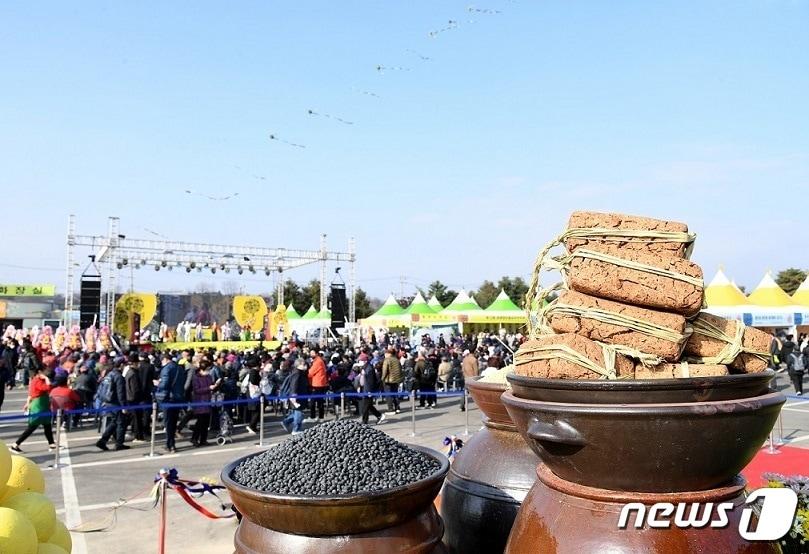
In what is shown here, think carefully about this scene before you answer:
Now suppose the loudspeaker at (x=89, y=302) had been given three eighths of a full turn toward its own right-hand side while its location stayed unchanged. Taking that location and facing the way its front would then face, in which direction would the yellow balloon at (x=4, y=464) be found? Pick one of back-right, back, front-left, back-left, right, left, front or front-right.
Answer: back-left

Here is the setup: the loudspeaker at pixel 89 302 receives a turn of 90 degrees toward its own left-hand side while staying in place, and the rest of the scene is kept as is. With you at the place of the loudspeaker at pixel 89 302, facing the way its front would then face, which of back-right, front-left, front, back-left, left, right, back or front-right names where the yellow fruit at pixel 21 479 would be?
right

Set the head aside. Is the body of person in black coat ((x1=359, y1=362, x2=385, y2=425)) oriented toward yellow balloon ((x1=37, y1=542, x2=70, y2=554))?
no

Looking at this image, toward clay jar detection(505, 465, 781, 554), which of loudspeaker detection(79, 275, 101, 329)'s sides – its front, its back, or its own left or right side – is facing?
front

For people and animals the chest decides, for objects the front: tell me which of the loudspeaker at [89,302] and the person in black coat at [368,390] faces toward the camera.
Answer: the loudspeaker

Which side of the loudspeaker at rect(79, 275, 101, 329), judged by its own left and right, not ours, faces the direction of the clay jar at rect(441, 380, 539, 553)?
front

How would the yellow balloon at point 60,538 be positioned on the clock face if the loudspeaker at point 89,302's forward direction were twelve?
The yellow balloon is roughly at 12 o'clock from the loudspeaker.

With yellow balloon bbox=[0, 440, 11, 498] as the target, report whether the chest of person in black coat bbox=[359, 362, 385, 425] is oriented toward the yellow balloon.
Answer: no

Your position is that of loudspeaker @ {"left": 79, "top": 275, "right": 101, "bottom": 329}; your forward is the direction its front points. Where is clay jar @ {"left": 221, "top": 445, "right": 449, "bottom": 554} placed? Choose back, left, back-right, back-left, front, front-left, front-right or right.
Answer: front

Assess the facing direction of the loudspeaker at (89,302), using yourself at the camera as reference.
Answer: facing the viewer

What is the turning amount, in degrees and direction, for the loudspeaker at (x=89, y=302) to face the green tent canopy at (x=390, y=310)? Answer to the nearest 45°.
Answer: approximately 90° to its left

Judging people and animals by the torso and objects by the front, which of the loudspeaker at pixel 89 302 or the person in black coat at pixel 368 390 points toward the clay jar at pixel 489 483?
the loudspeaker

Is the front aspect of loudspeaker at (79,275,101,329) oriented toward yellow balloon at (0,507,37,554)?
yes
